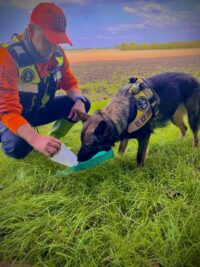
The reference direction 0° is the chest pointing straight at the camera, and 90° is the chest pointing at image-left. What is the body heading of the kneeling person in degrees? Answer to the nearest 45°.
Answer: approximately 315°

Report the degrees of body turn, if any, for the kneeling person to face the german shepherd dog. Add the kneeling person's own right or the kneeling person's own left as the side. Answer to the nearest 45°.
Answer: approximately 45° to the kneeling person's own left
